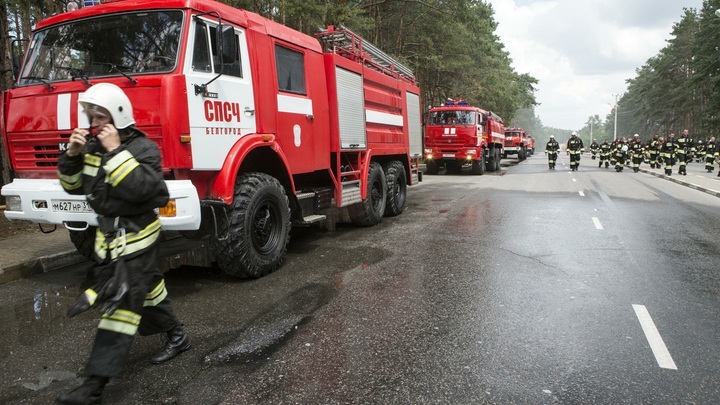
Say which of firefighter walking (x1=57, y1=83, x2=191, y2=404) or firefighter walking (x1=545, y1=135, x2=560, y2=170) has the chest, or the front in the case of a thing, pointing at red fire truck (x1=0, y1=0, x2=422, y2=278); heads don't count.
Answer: firefighter walking (x1=545, y1=135, x2=560, y2=170)

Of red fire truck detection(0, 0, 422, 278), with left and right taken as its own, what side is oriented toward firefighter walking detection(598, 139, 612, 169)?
back

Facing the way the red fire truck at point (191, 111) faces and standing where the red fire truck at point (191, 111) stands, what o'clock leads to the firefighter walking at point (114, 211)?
The firefighter walking is roughly at 11 o'clock from the red fire truck.

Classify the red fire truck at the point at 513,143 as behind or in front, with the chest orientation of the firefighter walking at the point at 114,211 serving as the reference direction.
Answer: behind

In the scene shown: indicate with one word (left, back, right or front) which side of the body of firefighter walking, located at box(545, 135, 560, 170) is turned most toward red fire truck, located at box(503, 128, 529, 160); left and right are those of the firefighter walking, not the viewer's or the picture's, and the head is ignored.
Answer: back
